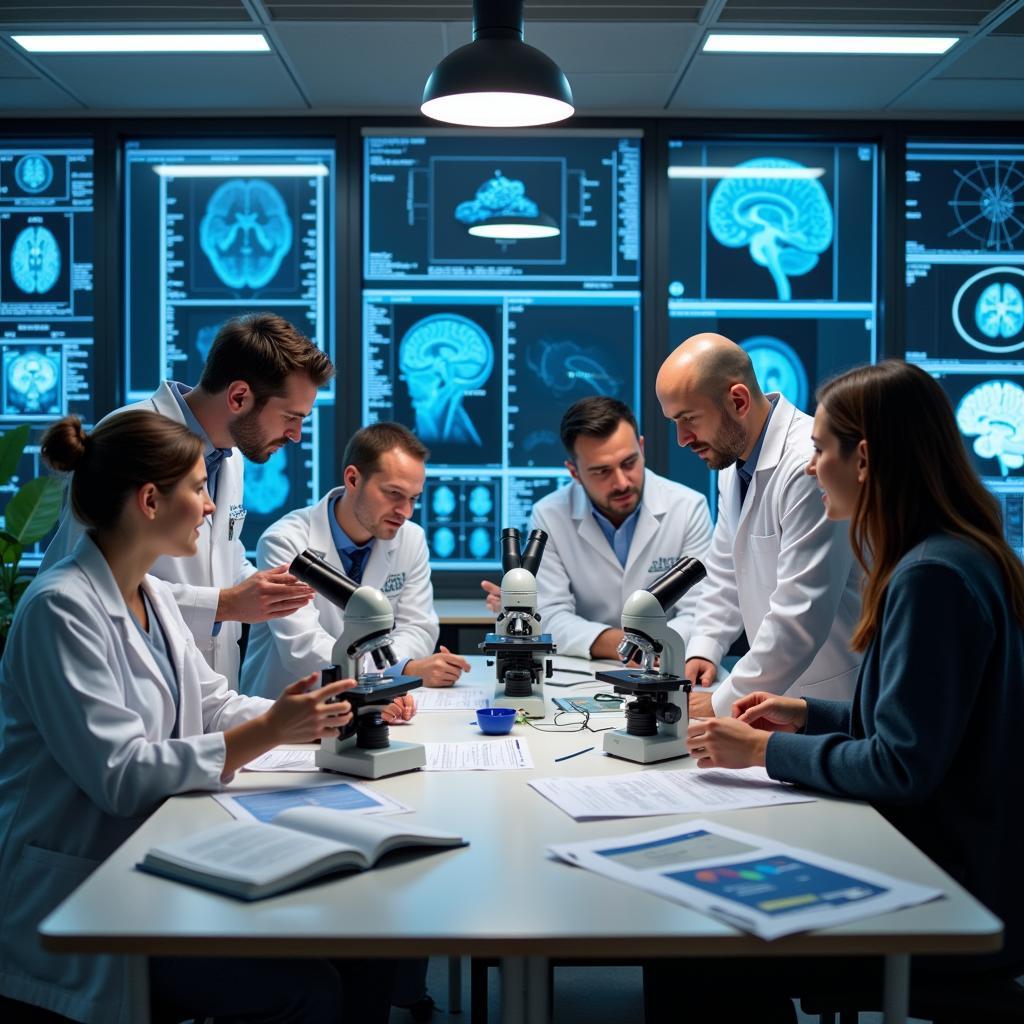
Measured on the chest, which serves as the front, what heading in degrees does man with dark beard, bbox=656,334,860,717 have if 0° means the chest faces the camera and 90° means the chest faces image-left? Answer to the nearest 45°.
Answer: approximately 45°

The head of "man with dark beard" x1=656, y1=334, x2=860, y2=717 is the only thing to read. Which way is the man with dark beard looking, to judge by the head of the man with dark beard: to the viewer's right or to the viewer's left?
to the viewer's left

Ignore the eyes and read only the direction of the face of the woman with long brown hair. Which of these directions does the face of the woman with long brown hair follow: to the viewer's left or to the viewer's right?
to the viewer's left

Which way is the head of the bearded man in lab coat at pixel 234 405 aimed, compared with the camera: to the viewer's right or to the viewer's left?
to the viewer's right

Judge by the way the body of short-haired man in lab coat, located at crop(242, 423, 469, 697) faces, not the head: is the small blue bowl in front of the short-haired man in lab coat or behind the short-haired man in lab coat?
in front

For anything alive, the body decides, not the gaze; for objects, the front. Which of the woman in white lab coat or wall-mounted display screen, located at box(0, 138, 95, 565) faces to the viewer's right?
the woman in white lab coat

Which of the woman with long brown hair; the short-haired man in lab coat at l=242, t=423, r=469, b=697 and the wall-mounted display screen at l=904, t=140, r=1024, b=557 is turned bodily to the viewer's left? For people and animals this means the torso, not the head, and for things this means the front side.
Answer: the woman with long brown hair

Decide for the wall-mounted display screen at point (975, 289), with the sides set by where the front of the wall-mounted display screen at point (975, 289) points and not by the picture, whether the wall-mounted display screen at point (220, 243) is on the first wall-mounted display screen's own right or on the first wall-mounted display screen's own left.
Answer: on the first wall-mounted display screen's own right

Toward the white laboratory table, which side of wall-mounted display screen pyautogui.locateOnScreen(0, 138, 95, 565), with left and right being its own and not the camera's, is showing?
front

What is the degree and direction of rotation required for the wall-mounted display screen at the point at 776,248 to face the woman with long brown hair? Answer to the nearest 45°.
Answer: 0° — it already faces them

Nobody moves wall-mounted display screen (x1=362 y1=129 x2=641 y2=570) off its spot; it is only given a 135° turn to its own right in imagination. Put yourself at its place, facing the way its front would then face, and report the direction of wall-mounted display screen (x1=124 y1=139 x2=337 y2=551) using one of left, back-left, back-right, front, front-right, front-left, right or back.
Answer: front-left

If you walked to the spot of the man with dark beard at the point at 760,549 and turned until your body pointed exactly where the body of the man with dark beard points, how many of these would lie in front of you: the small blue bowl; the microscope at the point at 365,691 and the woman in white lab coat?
3

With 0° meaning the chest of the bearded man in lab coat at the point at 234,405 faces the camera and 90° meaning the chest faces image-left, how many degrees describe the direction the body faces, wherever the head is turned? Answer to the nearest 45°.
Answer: approximately 315°

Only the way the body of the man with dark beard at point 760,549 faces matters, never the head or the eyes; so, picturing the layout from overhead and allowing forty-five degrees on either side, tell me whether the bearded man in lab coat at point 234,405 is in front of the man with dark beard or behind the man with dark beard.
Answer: in front
